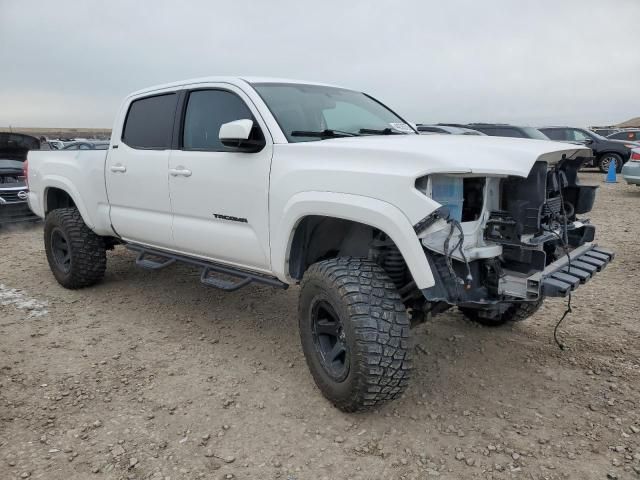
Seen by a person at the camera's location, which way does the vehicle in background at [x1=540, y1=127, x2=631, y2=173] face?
facing to the right of the viewer

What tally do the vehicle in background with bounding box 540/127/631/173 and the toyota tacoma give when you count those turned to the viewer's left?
0

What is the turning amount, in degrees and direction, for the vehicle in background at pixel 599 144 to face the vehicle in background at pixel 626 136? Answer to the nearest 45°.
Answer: approximately 90° to its left

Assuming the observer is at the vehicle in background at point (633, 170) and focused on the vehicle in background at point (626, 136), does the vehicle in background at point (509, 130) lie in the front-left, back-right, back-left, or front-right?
front-left

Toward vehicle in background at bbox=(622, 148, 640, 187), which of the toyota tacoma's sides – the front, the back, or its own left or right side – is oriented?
left

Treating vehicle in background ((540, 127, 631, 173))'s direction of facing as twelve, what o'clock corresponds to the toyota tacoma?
The toyota tacoma is roughly at 3 o'clock from the vehicle in background.

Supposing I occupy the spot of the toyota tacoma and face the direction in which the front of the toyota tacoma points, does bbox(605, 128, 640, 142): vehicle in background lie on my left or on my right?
on my left

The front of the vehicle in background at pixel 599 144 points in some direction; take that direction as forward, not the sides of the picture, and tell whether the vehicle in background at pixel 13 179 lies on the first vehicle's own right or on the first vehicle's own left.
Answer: on the first vehicle's own right

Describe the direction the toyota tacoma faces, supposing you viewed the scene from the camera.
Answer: facing the viewer and to the right of the viewer

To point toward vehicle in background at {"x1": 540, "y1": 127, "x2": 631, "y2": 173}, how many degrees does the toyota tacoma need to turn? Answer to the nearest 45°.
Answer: approximately 90° to its left

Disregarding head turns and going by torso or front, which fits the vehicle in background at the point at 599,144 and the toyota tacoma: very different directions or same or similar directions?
same or similar directions
